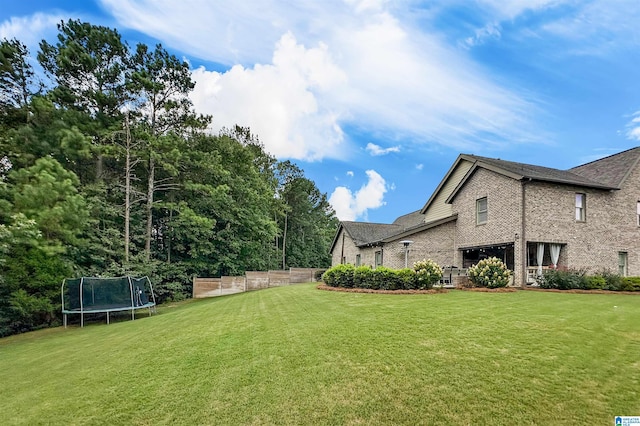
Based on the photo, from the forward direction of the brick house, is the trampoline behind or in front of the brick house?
behind

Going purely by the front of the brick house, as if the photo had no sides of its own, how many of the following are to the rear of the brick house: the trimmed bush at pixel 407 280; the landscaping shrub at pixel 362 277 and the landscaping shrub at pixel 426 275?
3

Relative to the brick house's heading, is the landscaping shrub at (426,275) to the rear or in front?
to the rear

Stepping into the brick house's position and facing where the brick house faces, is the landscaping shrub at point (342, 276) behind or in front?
behind

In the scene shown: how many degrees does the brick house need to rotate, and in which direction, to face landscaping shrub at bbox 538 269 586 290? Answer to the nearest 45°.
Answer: approximately 135° to its right

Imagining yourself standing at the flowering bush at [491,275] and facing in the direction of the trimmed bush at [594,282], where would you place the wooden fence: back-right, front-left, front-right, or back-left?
back-left
